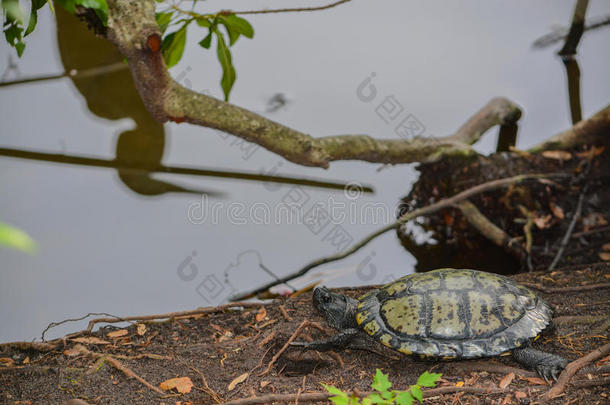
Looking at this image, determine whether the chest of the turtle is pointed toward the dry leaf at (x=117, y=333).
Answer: yes

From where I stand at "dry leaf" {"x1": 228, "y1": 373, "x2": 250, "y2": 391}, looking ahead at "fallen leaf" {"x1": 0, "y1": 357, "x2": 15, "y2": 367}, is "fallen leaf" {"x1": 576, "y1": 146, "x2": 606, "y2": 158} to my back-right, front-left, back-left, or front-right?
back-right

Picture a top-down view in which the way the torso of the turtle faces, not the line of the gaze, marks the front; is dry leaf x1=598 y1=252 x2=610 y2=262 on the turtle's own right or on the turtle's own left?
on the turtle's own right

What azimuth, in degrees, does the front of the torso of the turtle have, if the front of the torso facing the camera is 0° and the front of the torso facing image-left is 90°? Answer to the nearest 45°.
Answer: approximately 90°

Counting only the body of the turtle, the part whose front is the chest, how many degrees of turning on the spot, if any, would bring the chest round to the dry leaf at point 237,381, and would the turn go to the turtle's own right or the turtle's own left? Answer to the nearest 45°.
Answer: approximately 45° to the turtle's own left

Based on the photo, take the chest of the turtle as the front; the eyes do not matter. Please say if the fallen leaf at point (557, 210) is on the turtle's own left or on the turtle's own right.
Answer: on the turtle's own right

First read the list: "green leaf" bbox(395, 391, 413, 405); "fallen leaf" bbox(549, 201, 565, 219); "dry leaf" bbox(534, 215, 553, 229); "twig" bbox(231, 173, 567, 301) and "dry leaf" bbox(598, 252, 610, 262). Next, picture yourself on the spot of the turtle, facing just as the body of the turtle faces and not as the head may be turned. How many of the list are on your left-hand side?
1

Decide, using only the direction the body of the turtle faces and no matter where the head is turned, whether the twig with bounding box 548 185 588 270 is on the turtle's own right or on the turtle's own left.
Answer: on the turtle's own right

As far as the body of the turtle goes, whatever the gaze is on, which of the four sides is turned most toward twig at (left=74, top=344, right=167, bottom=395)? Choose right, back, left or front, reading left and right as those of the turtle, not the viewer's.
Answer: front

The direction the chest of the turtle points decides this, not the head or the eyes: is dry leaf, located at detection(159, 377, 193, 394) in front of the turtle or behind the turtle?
in front

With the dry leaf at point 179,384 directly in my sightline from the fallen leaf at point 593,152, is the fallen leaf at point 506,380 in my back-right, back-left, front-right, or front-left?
front-left
